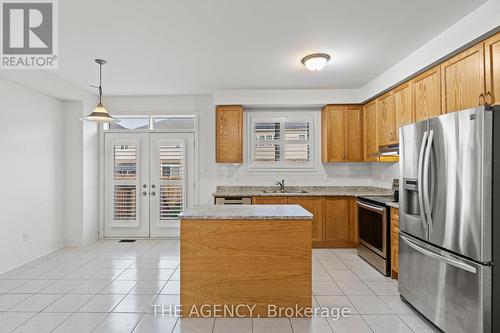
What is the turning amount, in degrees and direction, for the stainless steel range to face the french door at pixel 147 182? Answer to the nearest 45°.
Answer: approximately 45° to its right

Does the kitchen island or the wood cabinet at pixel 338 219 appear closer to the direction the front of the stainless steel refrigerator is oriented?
the kitchen island

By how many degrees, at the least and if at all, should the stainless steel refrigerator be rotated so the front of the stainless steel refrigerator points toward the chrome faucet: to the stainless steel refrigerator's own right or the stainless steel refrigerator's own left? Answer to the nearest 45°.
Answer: approximately 90° to the stainless steel refrigerator's own right

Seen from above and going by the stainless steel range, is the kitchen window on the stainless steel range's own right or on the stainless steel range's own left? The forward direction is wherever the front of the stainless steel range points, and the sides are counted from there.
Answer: on the stainless steel range's own right

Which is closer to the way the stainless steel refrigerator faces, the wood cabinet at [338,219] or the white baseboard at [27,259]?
the white baseboard

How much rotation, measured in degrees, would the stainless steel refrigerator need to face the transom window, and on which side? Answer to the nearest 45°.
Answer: approximately 45° to its right

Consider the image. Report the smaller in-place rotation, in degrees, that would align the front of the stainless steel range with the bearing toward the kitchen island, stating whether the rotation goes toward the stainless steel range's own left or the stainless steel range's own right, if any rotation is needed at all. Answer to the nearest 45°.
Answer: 0° — it already faces it

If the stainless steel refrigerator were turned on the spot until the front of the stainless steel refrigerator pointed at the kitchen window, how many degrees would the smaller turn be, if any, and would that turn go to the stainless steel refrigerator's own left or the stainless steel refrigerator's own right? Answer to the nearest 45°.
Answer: approximately 90° to the stainless steel refrigerator's own right

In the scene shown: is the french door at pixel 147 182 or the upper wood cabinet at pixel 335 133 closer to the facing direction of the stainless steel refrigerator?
the french door

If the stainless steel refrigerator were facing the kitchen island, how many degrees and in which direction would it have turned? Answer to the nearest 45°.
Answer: approximately 45° to its right

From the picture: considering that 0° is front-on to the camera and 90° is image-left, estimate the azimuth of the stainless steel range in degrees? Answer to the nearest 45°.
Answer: approximately 45°
